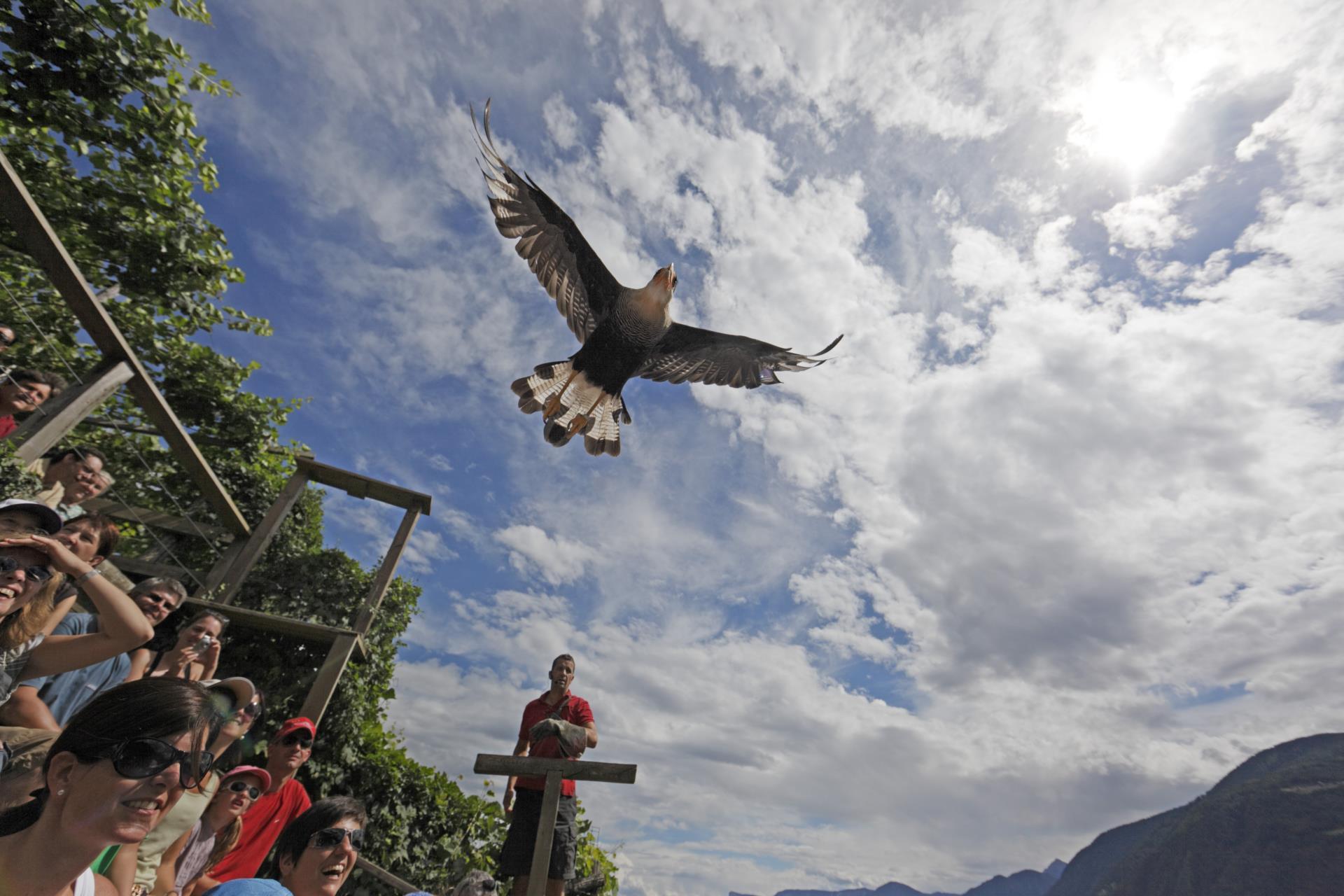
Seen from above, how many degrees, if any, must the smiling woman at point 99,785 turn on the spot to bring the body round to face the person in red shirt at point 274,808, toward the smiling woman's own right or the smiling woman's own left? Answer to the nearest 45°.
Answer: approximately 135° to the smiling woman's own left

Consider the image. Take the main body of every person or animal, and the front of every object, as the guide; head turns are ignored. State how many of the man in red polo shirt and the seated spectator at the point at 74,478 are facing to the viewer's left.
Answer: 0

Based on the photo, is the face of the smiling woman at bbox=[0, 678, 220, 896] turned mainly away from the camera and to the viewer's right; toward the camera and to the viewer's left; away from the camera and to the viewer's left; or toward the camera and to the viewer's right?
toward the camera and to the viewer's right

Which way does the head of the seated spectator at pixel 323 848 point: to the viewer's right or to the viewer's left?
to the viewer's right

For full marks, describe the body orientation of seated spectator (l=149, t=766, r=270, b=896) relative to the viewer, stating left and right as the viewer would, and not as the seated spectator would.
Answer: facing the viewer and to the right of the viewer

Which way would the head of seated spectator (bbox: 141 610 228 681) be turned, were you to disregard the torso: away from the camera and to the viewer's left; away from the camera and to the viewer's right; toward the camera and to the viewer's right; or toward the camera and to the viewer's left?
toward the camera and to the viewer's right

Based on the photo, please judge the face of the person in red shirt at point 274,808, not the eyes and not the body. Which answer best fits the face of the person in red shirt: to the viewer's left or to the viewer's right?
to the viewer's right

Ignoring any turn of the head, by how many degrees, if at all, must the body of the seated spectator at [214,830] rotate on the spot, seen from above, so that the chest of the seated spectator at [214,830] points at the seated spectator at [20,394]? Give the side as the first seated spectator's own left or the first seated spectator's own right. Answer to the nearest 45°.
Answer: approximately 135° to the first seated spectator's own right
